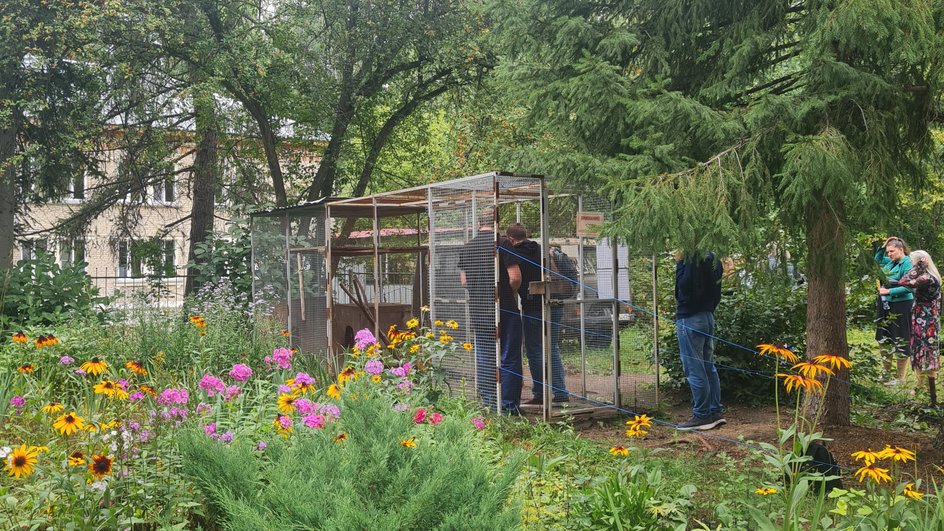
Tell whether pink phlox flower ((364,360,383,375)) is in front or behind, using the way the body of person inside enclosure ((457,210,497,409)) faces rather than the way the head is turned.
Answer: behind

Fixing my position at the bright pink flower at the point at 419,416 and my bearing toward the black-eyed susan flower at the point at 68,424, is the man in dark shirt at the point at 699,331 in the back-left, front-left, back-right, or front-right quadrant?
back-right

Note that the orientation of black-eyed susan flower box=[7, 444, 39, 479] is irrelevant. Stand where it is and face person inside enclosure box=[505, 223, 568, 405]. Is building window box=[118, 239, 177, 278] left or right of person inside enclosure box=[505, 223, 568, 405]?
left

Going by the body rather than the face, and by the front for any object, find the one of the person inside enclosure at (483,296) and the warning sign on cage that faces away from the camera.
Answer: the person inside enclosure

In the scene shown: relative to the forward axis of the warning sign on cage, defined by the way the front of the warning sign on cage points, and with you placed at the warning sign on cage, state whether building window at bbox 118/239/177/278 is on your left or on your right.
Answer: on your right

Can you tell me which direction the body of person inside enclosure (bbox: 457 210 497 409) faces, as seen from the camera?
away from the camera

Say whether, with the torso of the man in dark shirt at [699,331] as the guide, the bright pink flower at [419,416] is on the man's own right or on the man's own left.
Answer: on the man's own left
